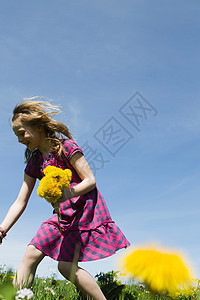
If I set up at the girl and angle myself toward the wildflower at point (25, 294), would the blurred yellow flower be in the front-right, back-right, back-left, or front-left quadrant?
front-left

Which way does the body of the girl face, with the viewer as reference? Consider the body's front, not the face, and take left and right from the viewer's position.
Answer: facing the viewer and to the left of the viewer

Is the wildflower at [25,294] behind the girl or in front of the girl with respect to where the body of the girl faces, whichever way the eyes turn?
in front

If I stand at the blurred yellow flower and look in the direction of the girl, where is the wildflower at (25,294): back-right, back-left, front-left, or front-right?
front-left

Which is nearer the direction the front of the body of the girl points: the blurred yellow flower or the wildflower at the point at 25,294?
the wildflower

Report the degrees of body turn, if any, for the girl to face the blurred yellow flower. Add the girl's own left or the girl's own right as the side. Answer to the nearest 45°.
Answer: approximately 45° to the girl's own left
